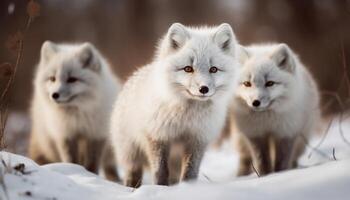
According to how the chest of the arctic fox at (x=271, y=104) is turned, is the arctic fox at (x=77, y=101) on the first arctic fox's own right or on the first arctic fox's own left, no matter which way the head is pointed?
on the first arctic fox's own right

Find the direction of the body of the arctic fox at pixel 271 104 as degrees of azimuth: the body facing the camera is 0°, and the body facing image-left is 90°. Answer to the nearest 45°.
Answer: approximately 45°
